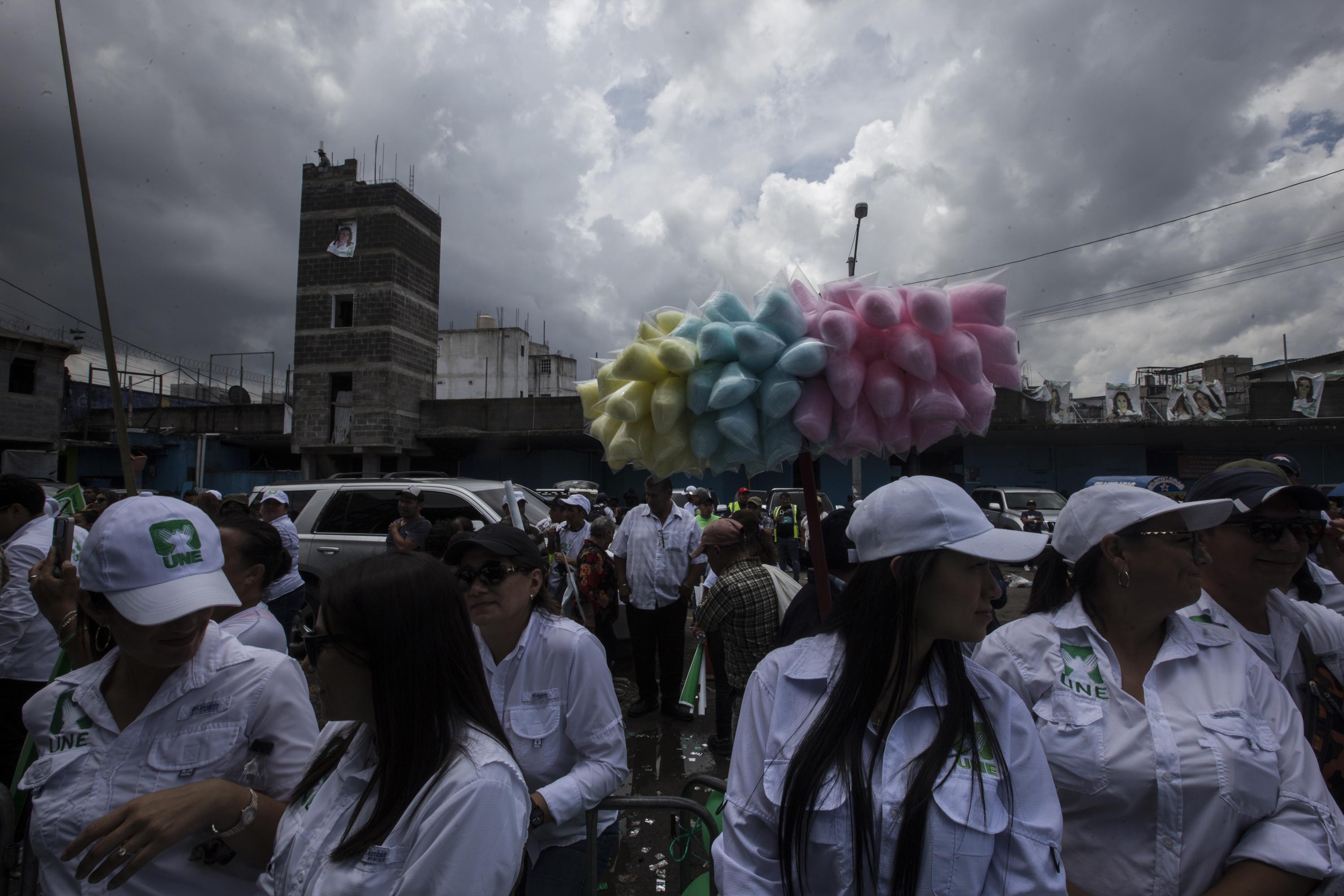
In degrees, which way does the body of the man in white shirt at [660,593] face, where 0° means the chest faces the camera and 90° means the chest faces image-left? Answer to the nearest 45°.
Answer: approximately 0°

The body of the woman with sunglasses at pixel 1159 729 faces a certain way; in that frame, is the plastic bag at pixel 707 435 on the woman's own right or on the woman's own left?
on the woman's own right

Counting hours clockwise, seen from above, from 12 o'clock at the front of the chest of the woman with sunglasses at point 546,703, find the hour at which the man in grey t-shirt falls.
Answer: The man in grey t-shirt is roughly at 4 o'clock from the woman with sunglasses.

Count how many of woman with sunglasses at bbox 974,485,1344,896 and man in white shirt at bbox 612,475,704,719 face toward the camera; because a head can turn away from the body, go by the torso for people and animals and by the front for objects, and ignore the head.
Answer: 2

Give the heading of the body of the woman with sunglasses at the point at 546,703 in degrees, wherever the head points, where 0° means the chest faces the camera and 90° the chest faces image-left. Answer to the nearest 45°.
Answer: approximately 45°
